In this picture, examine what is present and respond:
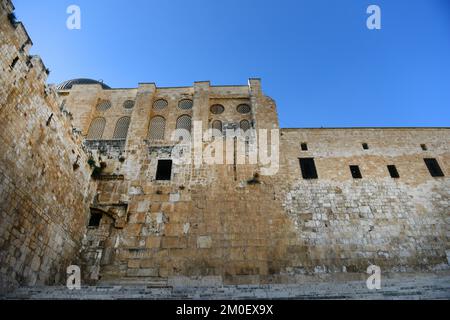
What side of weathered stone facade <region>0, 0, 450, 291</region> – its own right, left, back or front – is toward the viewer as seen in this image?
front
